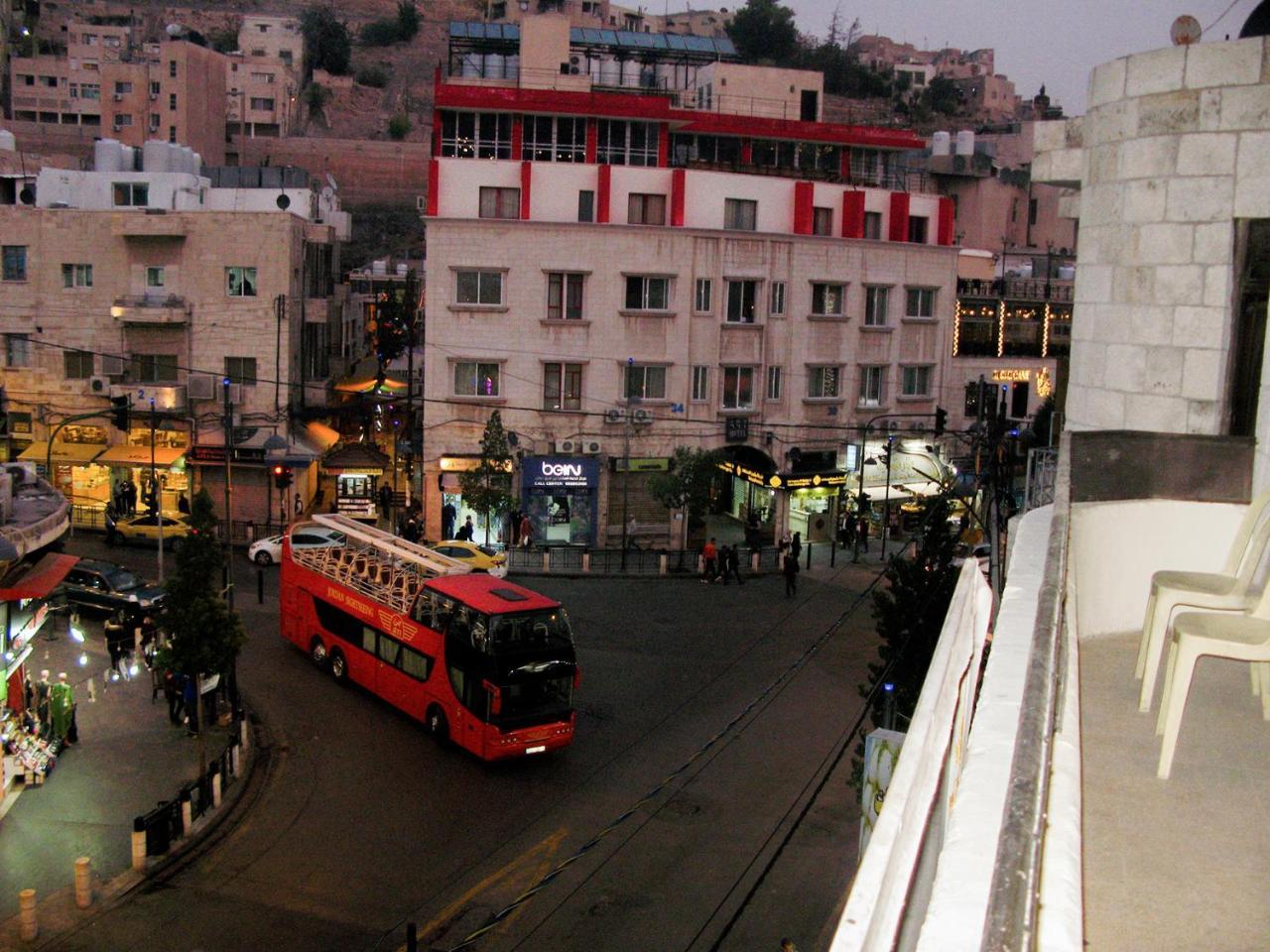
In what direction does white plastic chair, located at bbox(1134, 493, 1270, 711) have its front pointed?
to the viewer's left

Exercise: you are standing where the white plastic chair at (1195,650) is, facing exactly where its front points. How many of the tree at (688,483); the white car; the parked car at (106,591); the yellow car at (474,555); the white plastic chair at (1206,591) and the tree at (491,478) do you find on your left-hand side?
0

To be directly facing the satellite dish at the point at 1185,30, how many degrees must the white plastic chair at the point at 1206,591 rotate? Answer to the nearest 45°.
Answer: approximately 90° to its right

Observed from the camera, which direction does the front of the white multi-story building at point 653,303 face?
facing the viewer

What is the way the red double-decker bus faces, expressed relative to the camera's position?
facing the viewer and to the right of the viewer

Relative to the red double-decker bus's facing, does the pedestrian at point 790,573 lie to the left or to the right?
on its left

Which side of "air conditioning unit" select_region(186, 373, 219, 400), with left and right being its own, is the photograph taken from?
front

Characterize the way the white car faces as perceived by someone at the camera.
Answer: facing to the left of the viewer

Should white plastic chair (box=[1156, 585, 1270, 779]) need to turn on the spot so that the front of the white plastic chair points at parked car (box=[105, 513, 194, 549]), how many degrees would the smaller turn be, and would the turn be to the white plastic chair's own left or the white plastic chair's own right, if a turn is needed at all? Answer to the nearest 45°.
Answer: approximately 45° to the white plastic chair's own right

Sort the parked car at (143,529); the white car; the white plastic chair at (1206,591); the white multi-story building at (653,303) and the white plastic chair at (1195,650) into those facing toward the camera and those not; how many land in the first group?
1

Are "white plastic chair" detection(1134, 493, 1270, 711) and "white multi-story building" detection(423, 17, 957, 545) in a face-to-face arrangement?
no

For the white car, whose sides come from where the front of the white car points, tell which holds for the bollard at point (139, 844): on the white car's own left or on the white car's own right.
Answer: on the white car's own left

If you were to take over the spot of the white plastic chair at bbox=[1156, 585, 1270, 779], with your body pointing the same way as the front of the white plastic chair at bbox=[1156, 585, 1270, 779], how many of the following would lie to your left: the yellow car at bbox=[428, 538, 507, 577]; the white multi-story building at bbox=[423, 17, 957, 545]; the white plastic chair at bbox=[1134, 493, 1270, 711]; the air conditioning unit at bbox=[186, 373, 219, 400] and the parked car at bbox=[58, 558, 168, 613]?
0

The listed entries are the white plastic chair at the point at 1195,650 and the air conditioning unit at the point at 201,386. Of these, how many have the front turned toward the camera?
1

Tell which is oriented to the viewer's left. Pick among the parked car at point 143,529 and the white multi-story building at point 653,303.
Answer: the parked car

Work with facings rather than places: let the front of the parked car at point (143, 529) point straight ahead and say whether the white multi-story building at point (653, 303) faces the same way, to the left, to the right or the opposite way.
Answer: to the left

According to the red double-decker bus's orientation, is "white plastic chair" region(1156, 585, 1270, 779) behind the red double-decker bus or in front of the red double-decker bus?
in front

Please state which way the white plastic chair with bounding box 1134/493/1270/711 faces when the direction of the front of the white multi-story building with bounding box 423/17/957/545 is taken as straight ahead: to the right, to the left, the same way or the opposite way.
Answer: to the right

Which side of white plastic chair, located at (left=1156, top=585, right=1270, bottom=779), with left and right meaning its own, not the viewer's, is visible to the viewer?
left

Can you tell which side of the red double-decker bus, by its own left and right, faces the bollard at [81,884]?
right

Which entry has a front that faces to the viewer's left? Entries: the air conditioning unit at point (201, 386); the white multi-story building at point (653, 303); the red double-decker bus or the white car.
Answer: the white car

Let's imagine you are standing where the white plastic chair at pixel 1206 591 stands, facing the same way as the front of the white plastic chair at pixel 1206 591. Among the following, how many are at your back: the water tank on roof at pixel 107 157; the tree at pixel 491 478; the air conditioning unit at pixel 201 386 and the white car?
0

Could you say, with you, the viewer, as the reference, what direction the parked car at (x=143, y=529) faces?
facing to the left of the viewer
